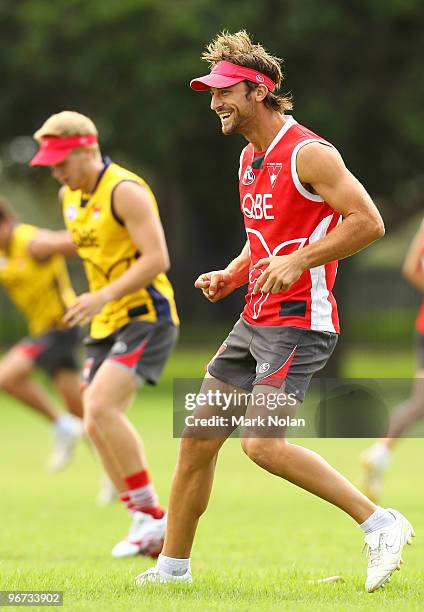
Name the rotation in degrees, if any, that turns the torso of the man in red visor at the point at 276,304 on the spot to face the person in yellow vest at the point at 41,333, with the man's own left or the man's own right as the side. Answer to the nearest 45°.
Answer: approximately 90° to the man's own right

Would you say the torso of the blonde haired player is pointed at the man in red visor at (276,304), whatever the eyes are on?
no

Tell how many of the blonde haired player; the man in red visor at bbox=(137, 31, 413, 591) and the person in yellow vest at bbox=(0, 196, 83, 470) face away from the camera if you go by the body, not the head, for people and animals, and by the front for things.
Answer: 0

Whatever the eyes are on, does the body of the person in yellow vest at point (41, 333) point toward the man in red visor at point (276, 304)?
no

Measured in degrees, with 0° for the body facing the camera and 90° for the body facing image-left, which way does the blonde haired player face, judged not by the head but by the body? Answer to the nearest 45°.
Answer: approximately 45°

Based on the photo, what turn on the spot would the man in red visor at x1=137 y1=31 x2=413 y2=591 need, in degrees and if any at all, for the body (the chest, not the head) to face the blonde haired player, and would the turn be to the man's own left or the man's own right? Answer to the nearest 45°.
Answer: approximately 90° to the man's own right

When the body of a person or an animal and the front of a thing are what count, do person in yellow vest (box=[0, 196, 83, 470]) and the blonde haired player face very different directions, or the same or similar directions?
same or similar directions

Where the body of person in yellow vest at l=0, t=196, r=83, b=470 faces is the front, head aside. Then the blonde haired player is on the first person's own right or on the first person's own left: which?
on the first person's own left

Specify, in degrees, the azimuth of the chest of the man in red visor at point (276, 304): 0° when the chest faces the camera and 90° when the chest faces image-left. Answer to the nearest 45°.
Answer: approximately 45°

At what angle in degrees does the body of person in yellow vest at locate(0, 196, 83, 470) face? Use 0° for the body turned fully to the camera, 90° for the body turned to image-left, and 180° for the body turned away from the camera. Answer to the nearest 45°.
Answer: approximately 45°

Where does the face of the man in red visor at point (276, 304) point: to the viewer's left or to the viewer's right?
to the viewer's left
